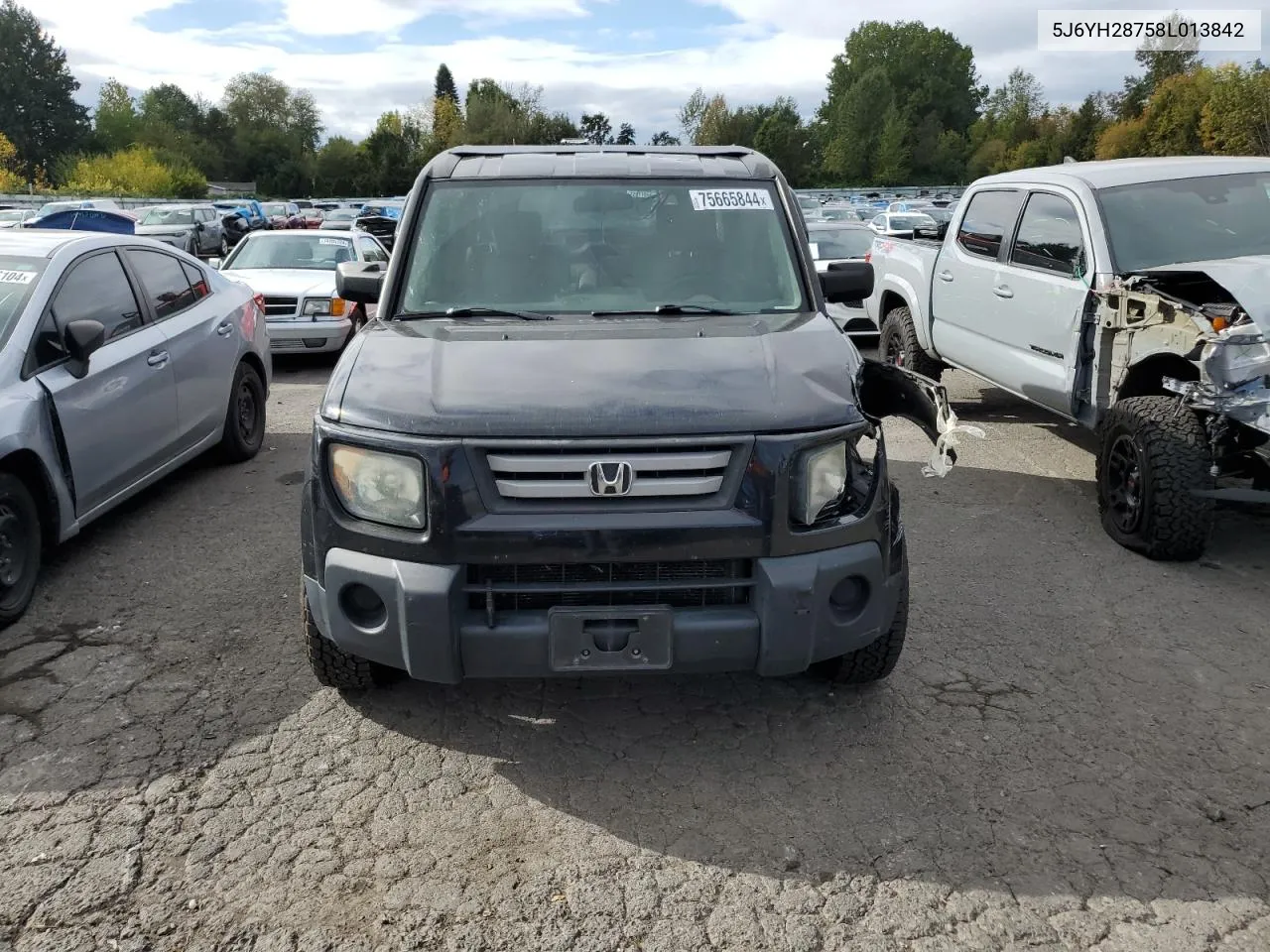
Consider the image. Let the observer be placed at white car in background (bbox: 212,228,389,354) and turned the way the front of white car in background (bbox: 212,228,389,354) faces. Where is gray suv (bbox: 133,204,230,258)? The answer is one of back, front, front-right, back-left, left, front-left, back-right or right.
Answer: back-right

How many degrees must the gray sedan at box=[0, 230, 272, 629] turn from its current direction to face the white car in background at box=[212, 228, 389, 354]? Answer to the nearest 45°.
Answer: approximately 135° to its right

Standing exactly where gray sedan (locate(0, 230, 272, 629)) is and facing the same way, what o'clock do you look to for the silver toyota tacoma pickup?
The silver toyota tacoma pickup is roughly at 8 o'clock from the gray sedan.

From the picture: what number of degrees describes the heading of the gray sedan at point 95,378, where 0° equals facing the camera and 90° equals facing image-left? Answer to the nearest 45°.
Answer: approximately 45°

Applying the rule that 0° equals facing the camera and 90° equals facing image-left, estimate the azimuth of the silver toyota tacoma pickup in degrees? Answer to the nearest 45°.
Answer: approximately 315°

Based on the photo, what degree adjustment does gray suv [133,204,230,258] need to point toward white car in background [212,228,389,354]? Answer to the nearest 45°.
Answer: approximately 45° to its left

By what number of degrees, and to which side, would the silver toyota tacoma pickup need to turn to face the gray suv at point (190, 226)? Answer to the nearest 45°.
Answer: approximately 180°

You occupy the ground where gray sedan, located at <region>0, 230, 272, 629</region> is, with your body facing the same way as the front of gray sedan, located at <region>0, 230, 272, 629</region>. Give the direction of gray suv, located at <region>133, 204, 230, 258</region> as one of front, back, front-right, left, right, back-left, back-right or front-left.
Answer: back-right
